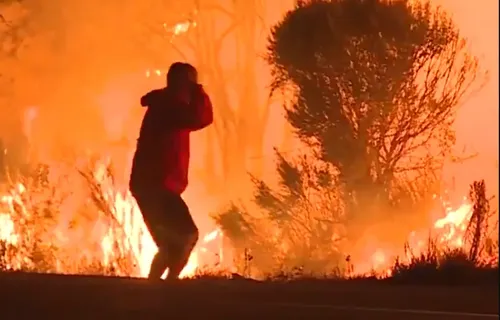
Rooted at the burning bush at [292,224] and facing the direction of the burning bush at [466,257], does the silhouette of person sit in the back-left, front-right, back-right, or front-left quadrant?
back-right

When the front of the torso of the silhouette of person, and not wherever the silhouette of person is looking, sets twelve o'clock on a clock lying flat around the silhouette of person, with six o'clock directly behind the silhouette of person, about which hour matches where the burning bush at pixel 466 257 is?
The burning bush is roughly at 12 o'clock from the silhouette of person.

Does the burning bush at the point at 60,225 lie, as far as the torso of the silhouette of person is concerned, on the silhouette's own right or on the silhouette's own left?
on the silhouette's own left

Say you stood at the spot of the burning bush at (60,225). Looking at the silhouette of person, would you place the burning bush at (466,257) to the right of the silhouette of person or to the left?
left

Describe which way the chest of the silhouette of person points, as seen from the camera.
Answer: to the viewer's right

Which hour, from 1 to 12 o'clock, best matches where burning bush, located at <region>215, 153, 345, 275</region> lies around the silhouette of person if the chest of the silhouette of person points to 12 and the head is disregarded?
The burning bush is roughly at 11 o'clock from the silhouette of person.

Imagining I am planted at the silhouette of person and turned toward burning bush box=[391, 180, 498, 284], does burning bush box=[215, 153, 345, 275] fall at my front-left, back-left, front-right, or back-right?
front-left

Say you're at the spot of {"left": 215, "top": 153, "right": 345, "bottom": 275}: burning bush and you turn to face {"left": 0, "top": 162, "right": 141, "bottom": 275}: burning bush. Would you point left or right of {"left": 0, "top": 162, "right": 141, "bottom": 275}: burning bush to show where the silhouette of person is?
left
